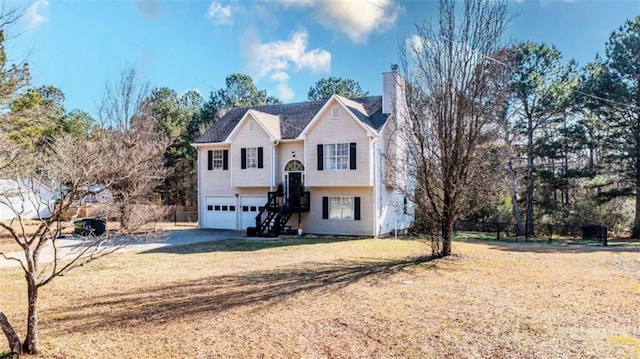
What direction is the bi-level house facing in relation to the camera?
toward the camera

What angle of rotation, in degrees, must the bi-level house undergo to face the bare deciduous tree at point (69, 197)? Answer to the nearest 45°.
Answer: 0° — it already faces it
